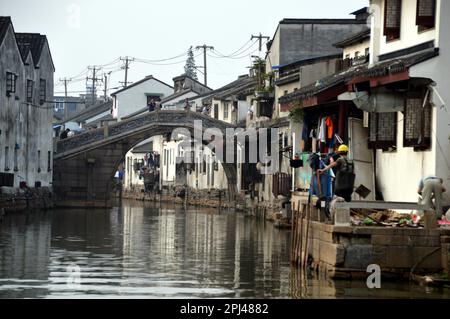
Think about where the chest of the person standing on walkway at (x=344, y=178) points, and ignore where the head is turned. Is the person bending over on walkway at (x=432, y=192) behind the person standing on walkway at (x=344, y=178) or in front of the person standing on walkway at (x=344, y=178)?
behind

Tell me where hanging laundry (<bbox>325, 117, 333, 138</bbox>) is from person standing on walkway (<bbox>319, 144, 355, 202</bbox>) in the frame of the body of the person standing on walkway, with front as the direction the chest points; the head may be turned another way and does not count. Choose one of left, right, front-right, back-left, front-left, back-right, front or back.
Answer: front-right

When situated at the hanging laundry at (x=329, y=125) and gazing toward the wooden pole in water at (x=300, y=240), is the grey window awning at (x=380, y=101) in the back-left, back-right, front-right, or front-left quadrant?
front-left

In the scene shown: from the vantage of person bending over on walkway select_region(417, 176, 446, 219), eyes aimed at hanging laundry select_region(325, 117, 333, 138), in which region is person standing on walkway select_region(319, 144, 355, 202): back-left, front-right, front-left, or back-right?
front-left

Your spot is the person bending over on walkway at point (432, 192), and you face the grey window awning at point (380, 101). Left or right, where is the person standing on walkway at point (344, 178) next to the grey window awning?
left
